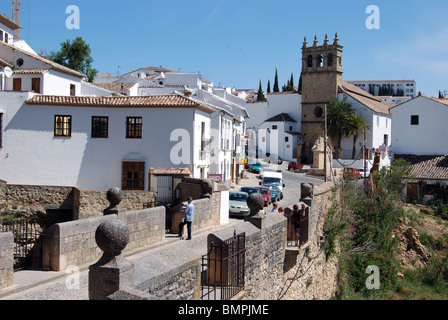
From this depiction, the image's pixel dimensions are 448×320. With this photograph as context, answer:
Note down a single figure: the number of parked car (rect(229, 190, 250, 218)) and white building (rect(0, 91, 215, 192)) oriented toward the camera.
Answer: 2

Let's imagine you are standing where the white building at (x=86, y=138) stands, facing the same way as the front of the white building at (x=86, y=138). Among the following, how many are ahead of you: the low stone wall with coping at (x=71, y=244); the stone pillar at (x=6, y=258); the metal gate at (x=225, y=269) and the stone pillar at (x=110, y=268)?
4

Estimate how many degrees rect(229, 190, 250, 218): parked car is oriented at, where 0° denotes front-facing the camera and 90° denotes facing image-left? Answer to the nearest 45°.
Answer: approximately 0°

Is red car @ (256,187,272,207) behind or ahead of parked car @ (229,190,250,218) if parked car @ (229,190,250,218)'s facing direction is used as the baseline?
behind

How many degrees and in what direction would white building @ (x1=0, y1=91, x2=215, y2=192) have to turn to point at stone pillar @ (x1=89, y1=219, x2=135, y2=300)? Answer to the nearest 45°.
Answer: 0° — it already faces it

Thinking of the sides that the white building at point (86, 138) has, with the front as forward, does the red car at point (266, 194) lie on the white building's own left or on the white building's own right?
on the white building's own left

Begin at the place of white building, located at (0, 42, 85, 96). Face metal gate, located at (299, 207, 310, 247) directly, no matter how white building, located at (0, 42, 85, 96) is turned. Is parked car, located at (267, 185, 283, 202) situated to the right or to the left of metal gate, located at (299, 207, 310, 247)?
left

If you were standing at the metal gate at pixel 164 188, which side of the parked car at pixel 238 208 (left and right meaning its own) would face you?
right

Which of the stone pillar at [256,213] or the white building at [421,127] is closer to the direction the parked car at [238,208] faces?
the stone pillar

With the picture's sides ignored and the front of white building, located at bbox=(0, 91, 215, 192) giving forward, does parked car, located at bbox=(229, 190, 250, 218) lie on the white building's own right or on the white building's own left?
on the white building's own left
